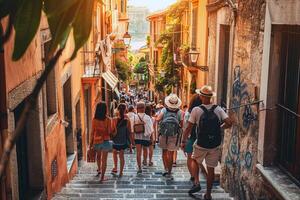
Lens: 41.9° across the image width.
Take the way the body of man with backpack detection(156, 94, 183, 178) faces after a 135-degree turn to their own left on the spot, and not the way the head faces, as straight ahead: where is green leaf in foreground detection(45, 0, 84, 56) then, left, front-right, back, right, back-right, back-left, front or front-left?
front-left

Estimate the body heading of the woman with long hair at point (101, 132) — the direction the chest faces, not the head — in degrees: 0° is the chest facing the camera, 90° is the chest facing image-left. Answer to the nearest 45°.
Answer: approximately 180°

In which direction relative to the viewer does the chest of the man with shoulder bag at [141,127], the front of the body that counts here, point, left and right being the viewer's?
facing away from the viewer

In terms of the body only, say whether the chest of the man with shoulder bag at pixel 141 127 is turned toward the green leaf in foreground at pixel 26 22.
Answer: no

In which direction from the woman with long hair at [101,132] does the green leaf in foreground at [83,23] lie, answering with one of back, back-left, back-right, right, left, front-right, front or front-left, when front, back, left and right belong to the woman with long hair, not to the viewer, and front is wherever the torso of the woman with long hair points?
back

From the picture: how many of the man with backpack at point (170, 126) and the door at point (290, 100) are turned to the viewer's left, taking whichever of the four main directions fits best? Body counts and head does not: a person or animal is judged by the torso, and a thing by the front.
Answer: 1

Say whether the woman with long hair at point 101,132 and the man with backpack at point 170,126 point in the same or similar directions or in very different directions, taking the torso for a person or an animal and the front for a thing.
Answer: same or similar directions

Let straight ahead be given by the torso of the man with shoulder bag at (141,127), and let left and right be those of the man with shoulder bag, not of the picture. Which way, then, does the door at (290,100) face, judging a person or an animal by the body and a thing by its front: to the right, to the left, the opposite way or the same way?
to the left

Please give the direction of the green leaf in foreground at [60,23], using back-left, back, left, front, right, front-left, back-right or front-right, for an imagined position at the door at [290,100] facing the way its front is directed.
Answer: left

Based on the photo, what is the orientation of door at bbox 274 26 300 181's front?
to the viewer's left

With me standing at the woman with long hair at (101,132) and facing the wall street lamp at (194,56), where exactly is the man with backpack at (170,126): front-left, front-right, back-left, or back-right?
front-right

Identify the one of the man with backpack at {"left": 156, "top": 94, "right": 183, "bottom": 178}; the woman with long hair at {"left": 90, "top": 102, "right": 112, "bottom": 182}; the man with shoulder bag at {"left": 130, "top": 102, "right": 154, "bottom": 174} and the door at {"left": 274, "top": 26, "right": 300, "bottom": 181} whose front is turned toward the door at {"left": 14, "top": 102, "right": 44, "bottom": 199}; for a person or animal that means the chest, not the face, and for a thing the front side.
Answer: the door at {"left": 274, "top": 26, "right": 300, "bottom": 181}

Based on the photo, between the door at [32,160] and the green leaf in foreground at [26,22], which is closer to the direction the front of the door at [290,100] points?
the door

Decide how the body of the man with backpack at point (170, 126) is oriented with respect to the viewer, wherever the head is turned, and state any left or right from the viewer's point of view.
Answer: facing away from the viewer

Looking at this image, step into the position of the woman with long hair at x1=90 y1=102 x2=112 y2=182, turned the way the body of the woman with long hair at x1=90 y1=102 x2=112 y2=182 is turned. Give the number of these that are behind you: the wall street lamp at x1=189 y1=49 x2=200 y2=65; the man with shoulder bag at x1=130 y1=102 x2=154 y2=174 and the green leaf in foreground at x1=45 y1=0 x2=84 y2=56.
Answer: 1

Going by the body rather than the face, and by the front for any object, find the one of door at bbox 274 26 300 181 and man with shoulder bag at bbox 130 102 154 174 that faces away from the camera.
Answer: the man with shoulder bag

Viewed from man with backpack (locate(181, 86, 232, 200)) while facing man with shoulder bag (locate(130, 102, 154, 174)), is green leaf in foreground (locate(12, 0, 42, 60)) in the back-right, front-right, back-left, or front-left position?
back-left

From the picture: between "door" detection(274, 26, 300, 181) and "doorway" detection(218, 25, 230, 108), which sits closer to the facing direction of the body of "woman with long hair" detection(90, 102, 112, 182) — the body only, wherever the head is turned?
the doorway

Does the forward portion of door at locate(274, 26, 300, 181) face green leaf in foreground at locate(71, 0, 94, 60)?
no

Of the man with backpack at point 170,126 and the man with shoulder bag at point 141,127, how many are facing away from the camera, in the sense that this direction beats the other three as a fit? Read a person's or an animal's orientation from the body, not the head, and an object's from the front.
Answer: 2

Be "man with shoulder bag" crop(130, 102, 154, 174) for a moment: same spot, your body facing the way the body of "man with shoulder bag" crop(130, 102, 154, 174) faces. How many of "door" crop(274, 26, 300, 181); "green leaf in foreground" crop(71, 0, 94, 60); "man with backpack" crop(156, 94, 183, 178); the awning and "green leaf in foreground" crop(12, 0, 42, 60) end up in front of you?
1

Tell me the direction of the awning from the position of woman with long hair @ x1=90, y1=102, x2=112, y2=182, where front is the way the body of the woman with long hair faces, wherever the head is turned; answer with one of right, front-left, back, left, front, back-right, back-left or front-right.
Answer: front

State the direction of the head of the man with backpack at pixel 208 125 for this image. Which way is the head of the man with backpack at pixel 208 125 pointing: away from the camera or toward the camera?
away from the camera
